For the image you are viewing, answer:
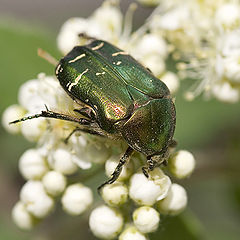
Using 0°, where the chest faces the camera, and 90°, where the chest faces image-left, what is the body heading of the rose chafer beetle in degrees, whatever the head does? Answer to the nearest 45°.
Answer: approximately 315°
